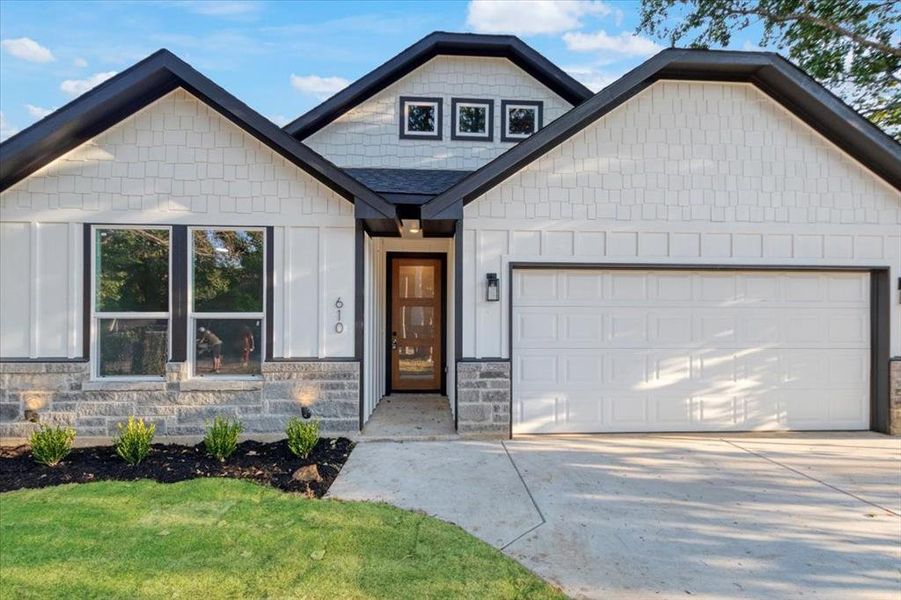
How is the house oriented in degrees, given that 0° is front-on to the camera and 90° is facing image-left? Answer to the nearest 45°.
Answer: approximately 0°

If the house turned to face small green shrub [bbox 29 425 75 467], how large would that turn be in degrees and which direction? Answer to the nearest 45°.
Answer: approximately 90° to its right

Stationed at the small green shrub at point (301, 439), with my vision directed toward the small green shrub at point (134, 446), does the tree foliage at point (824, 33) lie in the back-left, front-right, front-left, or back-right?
back-right

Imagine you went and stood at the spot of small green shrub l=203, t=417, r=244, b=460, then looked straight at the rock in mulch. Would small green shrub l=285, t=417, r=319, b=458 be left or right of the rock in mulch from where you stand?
left

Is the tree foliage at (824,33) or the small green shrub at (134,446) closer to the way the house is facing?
the small green shrub
